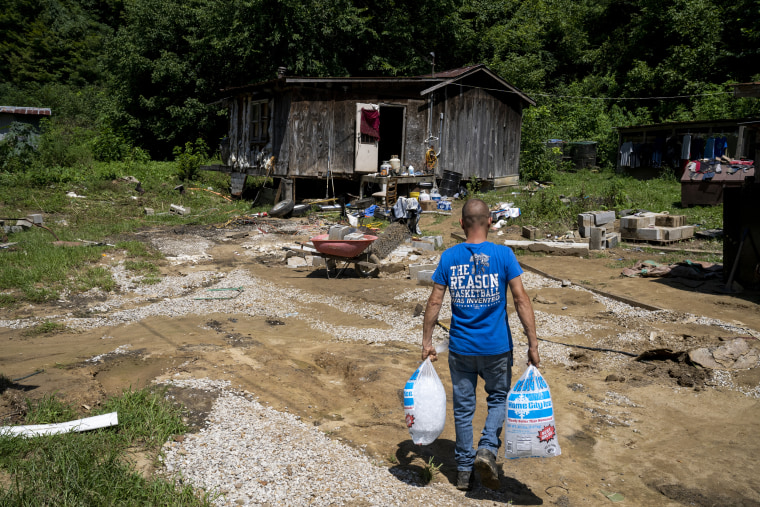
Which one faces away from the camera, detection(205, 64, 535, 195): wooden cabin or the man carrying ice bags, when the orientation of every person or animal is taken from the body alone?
the man carrying ice bags

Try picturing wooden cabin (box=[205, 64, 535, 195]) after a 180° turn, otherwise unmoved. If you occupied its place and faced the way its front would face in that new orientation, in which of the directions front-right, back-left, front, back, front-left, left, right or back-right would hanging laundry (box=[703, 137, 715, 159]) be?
right

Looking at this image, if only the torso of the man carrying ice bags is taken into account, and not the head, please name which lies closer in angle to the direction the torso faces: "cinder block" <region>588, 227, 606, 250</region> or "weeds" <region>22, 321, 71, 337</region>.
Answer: the cinder block

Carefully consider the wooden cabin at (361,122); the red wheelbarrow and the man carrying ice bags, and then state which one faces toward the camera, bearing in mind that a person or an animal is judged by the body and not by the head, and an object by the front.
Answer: the wooden cabin

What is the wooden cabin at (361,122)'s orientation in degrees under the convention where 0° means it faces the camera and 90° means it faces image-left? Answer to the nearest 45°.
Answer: approximately 0°

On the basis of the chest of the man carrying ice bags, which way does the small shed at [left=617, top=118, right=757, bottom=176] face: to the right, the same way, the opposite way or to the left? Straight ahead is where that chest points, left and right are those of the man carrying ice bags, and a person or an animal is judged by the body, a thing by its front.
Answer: the opposite way

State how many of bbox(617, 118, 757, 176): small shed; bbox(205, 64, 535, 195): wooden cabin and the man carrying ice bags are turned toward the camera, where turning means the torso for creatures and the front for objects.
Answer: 2

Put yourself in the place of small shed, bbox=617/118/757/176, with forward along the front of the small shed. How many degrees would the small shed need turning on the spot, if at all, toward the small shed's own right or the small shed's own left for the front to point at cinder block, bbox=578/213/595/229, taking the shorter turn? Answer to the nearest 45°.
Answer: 0° — it already faces it

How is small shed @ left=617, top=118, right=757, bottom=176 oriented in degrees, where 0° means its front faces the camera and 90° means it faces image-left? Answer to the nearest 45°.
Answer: approximately 0°

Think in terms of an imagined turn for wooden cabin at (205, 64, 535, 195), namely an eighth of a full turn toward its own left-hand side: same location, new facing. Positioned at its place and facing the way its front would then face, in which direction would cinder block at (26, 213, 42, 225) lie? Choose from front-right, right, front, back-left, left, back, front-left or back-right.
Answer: right

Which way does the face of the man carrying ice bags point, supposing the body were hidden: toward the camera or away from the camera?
away from the camera

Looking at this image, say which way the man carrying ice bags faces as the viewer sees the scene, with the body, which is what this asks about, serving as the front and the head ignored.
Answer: away from the camera

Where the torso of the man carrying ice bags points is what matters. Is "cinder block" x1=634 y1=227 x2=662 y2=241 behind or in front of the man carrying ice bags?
in front

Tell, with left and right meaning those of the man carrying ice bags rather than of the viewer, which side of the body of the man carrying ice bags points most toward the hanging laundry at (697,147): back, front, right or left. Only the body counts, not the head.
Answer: front
